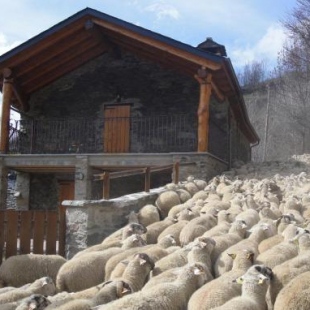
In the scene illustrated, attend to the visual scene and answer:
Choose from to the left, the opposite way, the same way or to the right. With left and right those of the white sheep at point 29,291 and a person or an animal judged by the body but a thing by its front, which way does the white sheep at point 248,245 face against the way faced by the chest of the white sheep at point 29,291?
the same way

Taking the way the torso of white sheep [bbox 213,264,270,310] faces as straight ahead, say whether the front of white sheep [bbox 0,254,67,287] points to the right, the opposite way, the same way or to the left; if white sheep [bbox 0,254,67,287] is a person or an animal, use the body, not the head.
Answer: the same way

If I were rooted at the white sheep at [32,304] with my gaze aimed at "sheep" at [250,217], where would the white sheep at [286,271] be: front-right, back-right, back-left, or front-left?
front-right

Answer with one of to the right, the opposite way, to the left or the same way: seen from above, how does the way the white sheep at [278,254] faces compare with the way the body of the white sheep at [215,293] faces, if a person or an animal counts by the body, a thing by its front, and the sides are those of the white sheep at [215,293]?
the same way
